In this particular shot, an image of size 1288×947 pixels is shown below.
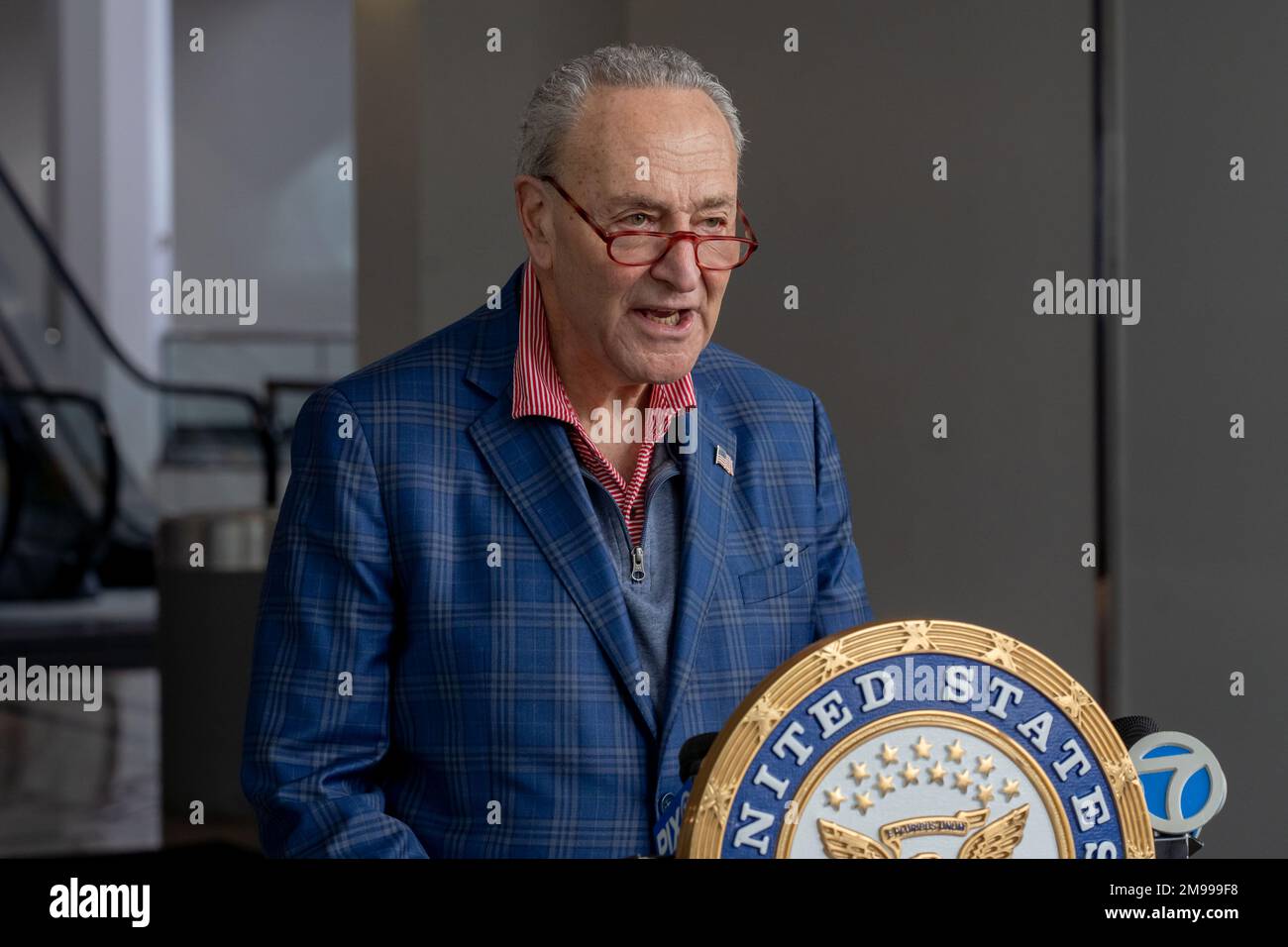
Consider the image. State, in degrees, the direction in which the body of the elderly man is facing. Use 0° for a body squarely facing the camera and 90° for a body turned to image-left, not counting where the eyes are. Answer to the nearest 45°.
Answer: approximately 315°

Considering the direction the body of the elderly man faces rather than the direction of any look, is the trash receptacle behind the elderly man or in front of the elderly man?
behind

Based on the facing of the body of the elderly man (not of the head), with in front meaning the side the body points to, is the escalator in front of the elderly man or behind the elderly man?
behind
